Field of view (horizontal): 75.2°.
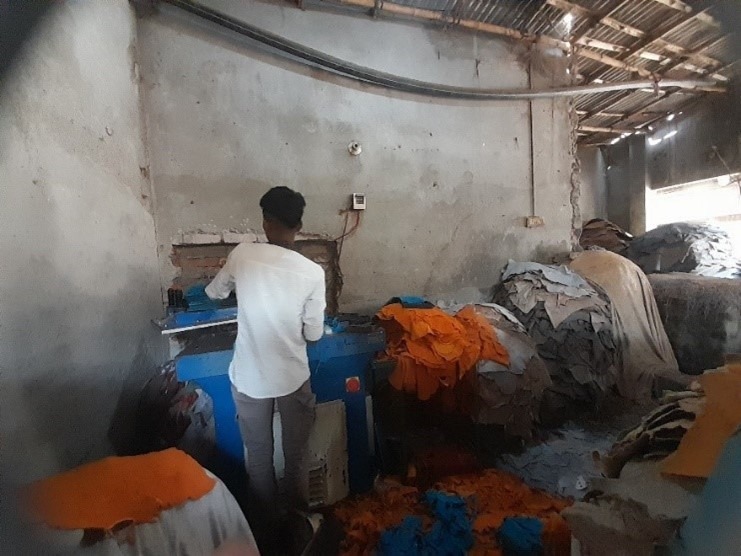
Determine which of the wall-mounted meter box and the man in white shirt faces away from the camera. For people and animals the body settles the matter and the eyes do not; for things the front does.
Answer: the man in white shirt

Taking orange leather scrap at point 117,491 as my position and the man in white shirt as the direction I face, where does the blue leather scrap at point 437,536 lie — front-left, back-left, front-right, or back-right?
front-right

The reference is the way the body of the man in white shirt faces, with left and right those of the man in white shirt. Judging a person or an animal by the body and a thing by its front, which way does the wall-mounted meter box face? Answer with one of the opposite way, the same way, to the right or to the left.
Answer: the opposite way

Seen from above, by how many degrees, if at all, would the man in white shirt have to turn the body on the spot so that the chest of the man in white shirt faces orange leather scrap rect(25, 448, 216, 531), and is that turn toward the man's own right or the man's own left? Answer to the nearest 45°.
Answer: approximately 135° to the man's own left

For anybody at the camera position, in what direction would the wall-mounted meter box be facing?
facing the viewer

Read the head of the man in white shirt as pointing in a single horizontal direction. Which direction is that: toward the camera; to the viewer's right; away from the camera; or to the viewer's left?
away from the camera

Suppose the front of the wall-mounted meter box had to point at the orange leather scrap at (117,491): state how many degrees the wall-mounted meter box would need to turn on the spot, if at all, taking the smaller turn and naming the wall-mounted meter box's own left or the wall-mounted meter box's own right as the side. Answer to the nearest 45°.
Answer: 0° — it already faces it

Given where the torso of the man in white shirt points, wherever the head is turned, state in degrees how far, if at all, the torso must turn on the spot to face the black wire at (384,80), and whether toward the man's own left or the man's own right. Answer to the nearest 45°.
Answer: approximately 45° to the man's own right

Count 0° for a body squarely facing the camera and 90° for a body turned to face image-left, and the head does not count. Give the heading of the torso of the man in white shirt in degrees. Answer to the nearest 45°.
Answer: approximately 180°

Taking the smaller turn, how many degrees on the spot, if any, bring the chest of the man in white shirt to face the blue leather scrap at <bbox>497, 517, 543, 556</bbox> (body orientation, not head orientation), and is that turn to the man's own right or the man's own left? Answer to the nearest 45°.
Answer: approximately 90° to the man's own right

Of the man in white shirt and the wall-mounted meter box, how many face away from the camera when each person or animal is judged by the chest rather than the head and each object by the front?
1

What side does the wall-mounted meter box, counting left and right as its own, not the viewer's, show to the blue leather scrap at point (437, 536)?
front
